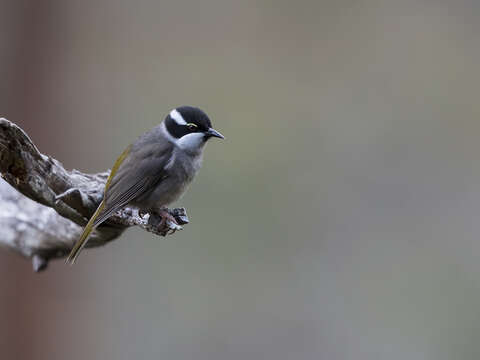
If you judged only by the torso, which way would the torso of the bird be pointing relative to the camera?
to the viewer's right
